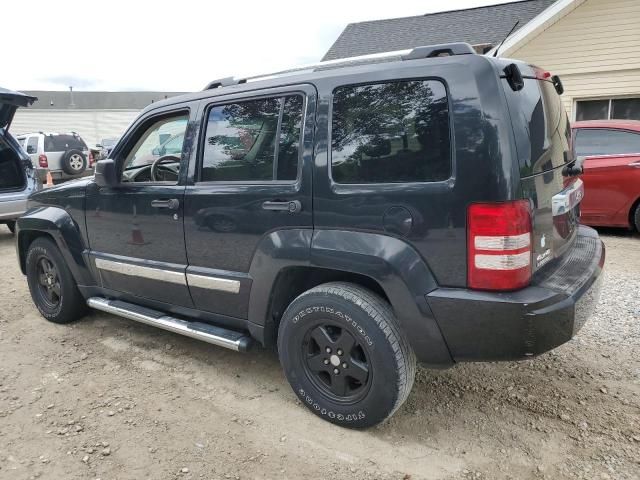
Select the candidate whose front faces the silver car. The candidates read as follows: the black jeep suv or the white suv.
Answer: the black jeep suv

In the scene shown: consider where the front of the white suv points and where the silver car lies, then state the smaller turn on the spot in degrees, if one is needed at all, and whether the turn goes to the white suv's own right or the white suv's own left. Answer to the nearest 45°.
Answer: approximately 135° to the white suv's own left

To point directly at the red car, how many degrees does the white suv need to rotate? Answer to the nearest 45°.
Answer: approximately 180°

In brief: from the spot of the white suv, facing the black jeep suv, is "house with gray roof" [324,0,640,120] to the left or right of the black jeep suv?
left

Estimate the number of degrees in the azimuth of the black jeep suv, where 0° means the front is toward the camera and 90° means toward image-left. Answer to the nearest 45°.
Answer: approximately 135°

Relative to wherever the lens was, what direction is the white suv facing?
facing away from the viewer and to the left of the viewer

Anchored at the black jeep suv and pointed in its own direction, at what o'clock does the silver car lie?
The silver car is roughly at 12 o'clock from the black jeep suv.
